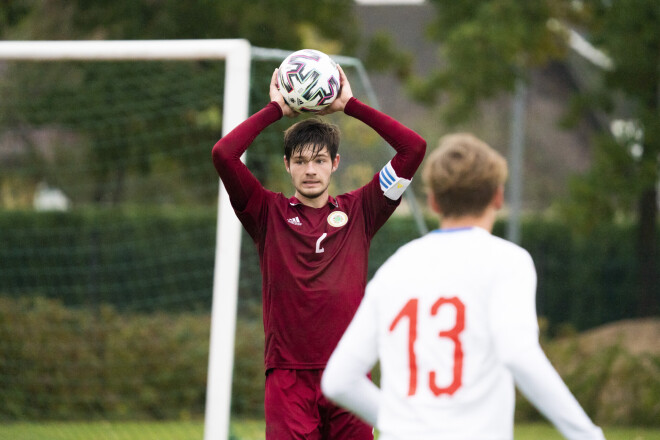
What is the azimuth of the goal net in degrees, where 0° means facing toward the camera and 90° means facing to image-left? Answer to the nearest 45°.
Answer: approximately 45°

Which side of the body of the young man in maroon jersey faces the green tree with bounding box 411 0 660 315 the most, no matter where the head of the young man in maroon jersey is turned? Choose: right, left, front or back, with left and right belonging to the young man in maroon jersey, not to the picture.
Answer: back

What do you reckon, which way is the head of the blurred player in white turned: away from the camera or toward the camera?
away from the camera

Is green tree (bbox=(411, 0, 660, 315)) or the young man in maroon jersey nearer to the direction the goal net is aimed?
the young man in maroon jersey

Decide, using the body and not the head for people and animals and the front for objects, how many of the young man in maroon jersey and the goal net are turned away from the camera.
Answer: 0

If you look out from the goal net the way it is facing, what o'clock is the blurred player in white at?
The blurred player in white is roughly at 10 o'clock from the goal net.

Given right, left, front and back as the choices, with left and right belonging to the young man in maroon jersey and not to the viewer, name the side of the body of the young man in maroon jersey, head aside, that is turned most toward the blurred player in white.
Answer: front

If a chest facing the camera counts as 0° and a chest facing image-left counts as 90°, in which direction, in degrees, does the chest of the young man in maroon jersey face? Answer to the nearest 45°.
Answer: approximately 0°

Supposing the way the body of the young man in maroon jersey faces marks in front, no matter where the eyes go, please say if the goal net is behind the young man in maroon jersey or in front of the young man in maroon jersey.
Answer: behind

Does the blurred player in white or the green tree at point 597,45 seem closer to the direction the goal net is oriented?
the blurred player in white

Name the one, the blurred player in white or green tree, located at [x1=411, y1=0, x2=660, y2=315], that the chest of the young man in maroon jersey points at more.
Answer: the blurred player in white

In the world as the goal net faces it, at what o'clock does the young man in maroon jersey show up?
The young man in maroon jersey is roughly at 10 o'clock from the goal net.
